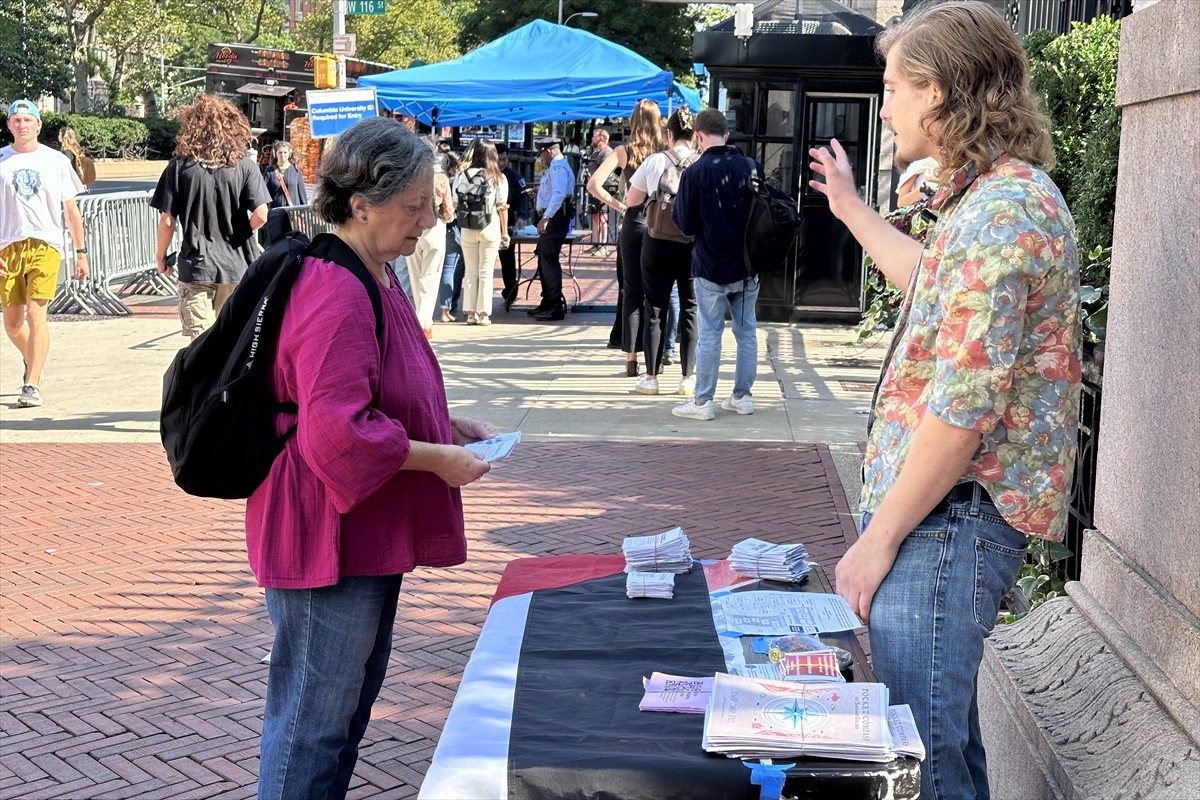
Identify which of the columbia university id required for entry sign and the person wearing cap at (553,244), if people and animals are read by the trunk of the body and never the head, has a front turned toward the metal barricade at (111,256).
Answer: the person wearing cap

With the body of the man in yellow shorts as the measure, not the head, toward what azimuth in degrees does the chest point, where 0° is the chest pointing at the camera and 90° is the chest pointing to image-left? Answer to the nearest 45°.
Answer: approximately 0°

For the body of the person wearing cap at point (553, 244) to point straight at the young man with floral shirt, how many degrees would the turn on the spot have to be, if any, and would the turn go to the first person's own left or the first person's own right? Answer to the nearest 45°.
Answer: approximately 90° to the first person's own left

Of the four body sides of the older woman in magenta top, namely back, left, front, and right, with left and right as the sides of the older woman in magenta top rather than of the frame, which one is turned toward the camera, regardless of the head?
right

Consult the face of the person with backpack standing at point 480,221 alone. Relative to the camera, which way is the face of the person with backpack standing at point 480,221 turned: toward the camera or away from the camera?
away from the camera

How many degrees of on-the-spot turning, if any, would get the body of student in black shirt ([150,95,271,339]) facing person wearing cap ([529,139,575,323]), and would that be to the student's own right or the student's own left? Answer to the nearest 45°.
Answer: approximately 45° to the student's own right

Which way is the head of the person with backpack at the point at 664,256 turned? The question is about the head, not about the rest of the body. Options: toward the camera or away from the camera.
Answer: away from the camera

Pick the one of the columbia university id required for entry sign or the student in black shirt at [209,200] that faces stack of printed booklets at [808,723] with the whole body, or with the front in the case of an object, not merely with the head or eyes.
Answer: the columbia university id required for entry sign

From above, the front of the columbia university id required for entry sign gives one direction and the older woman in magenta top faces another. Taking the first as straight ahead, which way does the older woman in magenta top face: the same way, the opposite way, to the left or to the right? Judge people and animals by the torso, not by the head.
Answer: to the left

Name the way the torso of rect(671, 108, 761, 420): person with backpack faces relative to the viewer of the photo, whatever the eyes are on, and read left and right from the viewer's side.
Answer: facing away from the viewer and to the left of the viewer

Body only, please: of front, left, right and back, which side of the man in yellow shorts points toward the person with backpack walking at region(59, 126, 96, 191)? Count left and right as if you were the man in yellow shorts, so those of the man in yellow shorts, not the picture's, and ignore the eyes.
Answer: back

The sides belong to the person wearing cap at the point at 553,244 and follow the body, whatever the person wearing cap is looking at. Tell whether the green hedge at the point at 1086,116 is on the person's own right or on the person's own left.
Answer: on the person's own left

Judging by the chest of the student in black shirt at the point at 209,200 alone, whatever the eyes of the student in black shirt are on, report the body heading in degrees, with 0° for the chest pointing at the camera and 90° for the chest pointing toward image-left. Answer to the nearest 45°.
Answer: approximately 180°

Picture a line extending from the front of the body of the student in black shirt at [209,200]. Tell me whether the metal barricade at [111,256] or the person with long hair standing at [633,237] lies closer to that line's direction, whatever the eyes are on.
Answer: the metal barricade
